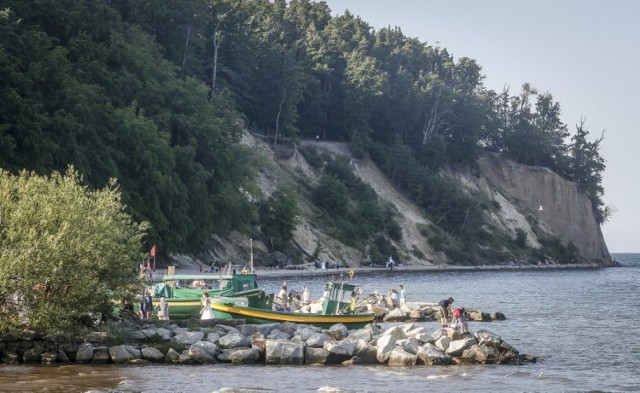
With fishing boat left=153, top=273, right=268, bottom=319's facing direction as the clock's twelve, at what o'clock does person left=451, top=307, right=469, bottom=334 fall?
The person is roughly at 7 o'clock from the fishing boat.

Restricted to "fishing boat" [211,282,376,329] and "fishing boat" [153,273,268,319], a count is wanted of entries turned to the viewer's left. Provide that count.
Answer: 2

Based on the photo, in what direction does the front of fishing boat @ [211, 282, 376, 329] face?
to the viewer's left

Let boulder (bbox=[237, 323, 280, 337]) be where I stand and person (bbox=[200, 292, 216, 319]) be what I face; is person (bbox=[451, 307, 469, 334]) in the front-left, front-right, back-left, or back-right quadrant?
back-right

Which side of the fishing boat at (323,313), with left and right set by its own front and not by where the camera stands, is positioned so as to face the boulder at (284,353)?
left

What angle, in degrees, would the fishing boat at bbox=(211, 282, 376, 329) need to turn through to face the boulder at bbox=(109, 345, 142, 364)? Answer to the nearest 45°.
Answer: approximately 45° to its left

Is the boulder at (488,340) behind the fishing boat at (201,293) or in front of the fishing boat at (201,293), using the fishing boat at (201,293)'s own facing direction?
behind
